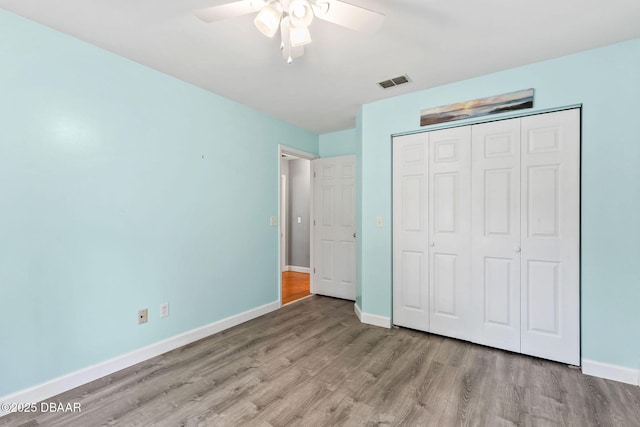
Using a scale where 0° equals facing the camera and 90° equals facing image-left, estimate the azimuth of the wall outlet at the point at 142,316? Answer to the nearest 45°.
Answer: approximately 315°

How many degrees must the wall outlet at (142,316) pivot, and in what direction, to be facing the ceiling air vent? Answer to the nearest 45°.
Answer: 0° — it already faces it
